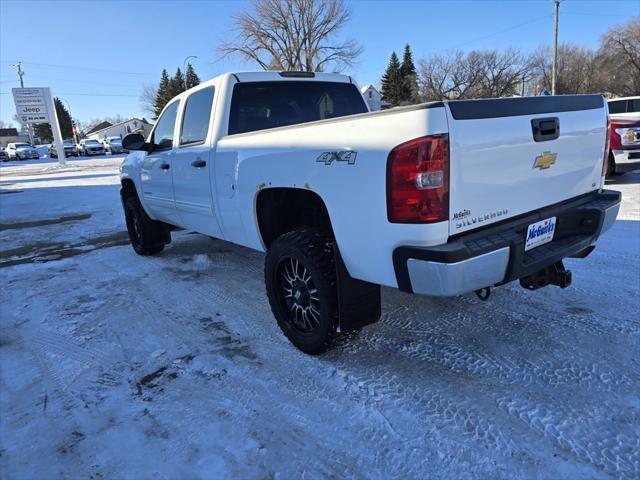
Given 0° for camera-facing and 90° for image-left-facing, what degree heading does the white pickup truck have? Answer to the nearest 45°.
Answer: approximately 135°

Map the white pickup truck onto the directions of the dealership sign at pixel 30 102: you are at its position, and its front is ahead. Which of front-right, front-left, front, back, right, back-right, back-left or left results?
front

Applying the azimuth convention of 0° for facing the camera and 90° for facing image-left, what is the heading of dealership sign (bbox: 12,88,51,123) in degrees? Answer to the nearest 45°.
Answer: approximately 0°

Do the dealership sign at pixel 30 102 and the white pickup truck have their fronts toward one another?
yes

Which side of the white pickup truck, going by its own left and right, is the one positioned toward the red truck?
right

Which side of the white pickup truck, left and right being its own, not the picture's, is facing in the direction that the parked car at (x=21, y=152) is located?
front

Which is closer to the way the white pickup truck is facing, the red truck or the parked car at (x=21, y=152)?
the parked car

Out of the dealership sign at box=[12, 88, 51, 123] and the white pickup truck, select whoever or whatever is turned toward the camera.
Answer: the dealership sign

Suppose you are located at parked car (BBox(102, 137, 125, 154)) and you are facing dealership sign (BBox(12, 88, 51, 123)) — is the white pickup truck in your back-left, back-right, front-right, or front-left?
front-left

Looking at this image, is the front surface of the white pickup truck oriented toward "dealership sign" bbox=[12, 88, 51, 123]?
yes

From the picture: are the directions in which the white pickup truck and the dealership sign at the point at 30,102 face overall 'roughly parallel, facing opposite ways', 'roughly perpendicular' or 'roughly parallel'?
roughly parallel, facing opposite ways

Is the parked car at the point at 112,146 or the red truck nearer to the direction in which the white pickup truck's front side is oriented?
the parked car

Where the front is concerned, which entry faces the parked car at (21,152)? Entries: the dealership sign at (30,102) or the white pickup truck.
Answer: the white pickup truck

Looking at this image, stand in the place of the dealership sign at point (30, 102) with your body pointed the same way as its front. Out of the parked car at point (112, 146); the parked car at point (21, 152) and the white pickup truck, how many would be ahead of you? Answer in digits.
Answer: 1

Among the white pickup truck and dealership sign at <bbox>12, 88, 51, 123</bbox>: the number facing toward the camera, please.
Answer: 1

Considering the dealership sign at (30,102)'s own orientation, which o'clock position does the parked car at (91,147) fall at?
The parked car is roughly at 7 o'clock from the dealership sign.
